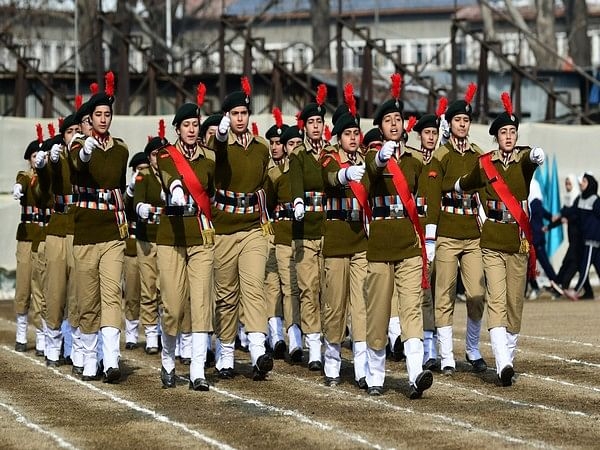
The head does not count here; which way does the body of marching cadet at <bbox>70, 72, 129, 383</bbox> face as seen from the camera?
toward the camera

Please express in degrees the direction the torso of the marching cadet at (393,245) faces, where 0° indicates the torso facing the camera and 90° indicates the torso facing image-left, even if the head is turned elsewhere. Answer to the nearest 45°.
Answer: approximately 0°

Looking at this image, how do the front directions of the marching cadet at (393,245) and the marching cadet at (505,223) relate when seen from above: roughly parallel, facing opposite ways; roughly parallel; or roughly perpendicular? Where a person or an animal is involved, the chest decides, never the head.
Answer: roughly parallel

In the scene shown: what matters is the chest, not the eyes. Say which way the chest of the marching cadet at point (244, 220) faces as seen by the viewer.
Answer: toward the camera

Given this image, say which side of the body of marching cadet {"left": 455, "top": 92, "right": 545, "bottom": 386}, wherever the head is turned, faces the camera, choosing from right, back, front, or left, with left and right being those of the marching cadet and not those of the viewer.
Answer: front
